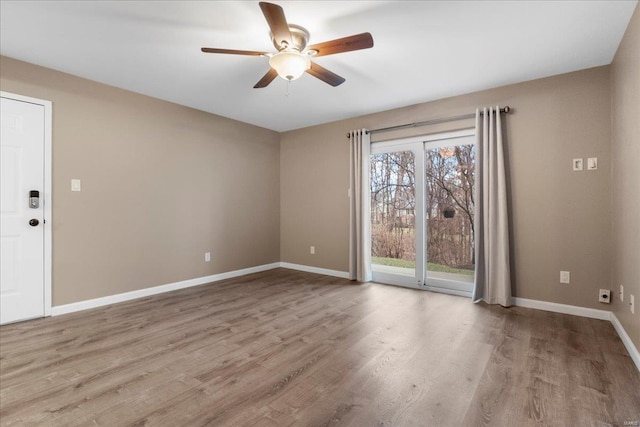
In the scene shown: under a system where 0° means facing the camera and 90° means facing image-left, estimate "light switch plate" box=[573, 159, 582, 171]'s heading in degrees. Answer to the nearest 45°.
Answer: approximately 0°

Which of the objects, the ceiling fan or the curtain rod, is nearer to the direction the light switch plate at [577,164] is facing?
the ceiling fan

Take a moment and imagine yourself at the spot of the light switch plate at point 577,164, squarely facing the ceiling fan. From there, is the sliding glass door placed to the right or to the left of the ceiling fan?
right

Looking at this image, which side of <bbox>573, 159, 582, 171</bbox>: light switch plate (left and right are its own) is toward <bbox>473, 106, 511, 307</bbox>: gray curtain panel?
right

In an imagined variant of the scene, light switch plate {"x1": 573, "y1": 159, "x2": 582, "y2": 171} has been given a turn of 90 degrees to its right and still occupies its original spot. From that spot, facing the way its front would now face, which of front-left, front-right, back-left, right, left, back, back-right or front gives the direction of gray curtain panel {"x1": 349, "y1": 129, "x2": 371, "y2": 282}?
front

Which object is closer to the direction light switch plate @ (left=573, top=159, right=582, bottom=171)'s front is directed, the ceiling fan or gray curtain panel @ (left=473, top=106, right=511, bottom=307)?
the ceiling fan

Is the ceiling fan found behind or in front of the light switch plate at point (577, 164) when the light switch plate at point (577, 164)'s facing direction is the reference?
in front

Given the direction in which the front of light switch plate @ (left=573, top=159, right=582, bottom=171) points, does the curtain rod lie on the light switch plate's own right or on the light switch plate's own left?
on the light switch plate's own right

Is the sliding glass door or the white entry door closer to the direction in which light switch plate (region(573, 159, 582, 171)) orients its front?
the white entry door

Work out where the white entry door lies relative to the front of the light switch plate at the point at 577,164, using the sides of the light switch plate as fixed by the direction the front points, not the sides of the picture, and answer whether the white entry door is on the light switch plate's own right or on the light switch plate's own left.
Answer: on the light switch plate's own right
